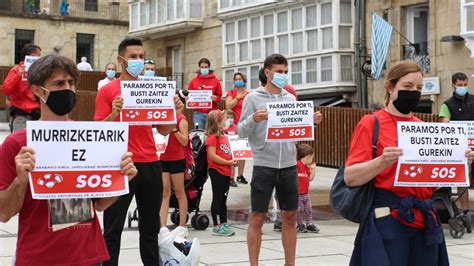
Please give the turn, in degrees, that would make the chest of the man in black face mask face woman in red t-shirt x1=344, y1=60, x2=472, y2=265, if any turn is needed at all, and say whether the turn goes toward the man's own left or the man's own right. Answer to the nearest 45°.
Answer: approximately 45° to the man's own left

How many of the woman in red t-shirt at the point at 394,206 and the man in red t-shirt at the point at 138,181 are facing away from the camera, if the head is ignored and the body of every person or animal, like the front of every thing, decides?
0

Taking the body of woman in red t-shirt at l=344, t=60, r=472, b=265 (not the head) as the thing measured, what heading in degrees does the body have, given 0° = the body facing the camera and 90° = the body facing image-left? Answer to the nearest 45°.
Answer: approximately 315°

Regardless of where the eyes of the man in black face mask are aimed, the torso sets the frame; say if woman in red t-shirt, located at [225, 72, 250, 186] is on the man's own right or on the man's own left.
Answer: on the man's own left

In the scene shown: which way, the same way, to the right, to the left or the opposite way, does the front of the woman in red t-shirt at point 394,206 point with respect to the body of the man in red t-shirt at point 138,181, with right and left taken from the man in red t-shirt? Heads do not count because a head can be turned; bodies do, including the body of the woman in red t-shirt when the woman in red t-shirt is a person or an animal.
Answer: the same way

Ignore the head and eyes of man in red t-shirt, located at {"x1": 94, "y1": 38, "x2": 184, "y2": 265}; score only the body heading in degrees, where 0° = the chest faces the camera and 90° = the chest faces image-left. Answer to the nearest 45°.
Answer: approximately 315°

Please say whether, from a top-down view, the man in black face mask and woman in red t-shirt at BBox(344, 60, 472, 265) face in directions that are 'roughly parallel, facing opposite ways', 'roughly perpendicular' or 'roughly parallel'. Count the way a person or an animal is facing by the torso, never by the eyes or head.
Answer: roughly parallel

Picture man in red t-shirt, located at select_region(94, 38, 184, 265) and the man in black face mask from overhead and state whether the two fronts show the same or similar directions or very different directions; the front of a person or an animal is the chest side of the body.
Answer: same or similar directions

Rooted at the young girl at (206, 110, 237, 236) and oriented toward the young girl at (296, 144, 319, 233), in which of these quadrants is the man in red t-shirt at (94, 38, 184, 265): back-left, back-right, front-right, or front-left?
back-right

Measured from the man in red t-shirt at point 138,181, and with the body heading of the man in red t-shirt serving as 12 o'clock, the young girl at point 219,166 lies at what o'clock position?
The young girl is roughly at 8 o'clock from the man in red t-shirt.

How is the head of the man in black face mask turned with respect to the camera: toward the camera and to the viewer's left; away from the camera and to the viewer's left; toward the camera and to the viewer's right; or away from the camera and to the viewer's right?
toward the camera and to the viewer's right
